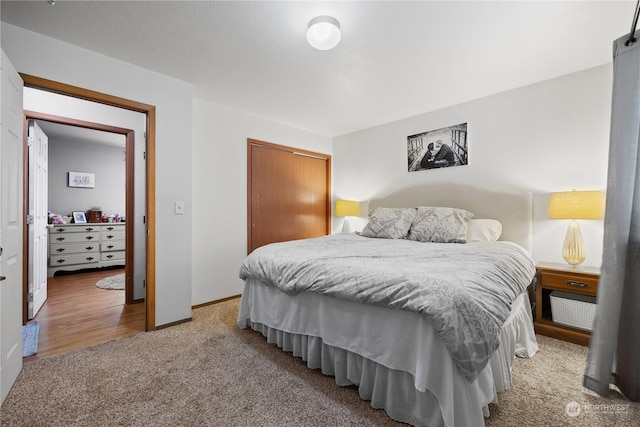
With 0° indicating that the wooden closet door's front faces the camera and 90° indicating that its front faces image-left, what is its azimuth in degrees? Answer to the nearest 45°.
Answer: approximately 315°

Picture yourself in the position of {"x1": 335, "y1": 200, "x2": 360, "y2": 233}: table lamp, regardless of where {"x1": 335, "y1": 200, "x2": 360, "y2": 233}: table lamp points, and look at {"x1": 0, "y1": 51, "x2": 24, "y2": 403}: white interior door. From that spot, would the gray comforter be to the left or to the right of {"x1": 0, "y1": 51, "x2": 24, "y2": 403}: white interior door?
left

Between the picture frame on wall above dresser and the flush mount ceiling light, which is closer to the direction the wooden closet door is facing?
the flush mount ceiling light

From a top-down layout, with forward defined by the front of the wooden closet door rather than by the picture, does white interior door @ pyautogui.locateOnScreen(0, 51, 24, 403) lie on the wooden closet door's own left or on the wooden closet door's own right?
on the wooden closet door's own right

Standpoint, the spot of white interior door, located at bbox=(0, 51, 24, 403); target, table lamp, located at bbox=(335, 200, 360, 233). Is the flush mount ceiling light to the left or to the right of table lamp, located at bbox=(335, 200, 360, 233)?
right

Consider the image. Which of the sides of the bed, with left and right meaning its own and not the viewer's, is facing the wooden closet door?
right

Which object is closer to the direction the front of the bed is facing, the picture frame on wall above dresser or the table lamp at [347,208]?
the picture frame on wall above dresser

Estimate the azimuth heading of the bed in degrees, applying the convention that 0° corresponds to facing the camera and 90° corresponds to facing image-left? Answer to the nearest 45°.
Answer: approximately 45°
